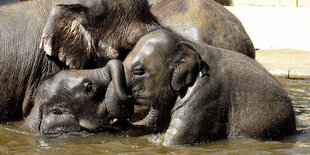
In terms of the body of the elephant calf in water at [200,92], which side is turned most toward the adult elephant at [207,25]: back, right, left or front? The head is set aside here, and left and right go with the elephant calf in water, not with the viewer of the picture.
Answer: right

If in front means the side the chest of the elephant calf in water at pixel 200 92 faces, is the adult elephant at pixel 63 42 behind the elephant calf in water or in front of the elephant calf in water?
in front

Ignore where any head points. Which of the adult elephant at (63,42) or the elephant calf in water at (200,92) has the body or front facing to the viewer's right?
the adult elephant

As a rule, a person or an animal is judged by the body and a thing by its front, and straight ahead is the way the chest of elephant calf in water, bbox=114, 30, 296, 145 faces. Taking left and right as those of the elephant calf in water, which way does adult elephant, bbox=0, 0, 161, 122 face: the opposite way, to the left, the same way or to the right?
the opposite way

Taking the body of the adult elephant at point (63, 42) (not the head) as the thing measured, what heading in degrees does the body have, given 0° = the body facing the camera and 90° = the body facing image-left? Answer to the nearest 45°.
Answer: approximately 270°

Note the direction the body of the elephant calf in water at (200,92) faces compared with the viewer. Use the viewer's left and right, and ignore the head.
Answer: facing to the left of the viewer

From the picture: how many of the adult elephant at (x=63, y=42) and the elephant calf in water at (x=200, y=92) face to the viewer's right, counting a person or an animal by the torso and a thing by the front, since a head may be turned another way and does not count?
1
